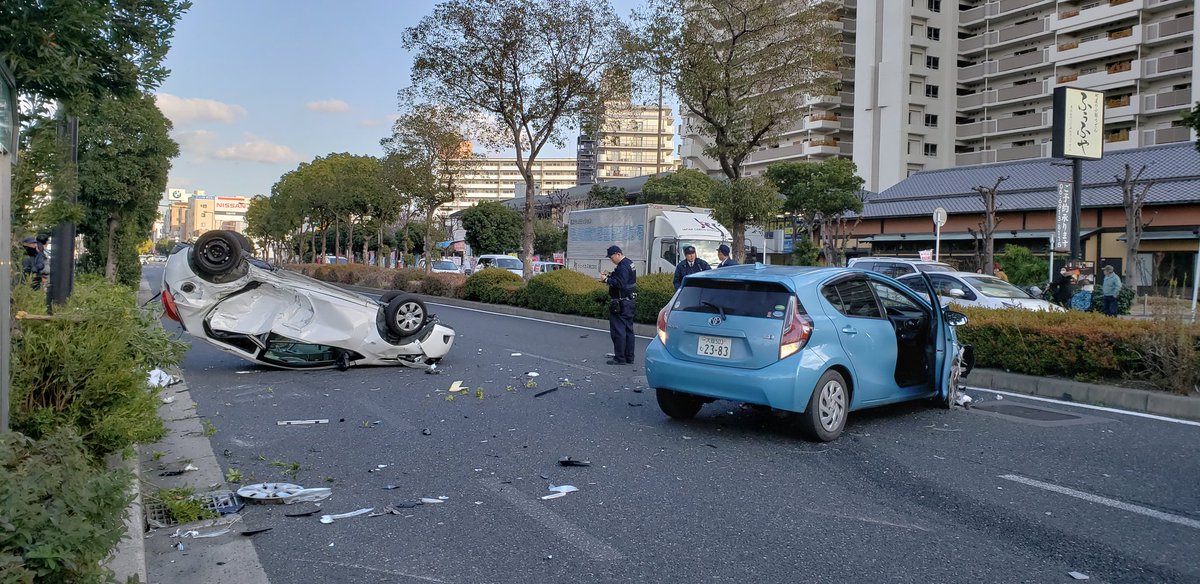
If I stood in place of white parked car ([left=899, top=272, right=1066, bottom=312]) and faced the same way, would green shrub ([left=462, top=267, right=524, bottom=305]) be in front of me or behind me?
behind

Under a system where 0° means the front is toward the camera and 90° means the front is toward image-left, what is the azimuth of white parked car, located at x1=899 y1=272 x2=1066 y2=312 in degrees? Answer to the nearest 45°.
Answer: approximately 315°

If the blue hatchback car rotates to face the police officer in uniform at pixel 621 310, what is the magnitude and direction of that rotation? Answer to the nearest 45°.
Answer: approximately 90° to its left

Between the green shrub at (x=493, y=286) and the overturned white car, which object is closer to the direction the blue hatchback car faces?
the green shrub

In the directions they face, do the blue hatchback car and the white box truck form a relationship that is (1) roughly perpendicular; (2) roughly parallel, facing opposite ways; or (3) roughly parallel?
roughly perpendicular

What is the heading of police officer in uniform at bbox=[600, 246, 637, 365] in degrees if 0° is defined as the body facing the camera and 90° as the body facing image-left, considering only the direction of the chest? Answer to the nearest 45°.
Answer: approximately 90°

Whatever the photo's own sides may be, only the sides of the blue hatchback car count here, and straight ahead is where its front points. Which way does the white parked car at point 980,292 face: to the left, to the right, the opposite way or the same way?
to the right

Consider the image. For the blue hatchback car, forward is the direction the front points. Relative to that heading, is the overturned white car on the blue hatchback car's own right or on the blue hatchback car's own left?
on the blue hatchback car's own left

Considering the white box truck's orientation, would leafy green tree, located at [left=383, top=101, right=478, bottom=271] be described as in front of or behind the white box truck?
behind

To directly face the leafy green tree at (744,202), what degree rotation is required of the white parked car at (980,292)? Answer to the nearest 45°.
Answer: approximately 180°

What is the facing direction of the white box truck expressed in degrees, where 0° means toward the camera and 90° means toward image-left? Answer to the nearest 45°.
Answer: approximately 315°

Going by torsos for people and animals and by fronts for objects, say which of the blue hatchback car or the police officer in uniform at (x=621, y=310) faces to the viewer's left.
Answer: the police officer in uniform
